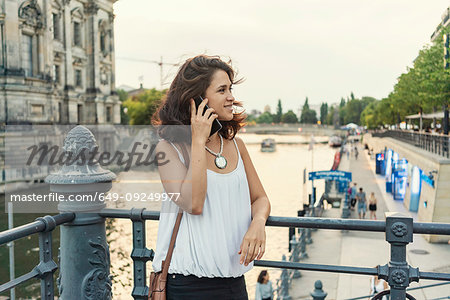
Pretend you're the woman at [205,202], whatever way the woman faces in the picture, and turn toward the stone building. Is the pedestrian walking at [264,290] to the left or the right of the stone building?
right

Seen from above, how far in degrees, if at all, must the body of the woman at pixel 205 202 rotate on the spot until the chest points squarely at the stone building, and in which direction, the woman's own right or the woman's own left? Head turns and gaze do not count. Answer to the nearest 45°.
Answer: approximately 135° to the woman's own left

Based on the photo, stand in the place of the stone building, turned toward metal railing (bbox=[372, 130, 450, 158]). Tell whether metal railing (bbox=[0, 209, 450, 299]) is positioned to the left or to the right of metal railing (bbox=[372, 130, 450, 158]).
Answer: right

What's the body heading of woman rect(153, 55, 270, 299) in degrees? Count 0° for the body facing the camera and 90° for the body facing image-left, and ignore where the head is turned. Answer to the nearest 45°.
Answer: approximately 315°

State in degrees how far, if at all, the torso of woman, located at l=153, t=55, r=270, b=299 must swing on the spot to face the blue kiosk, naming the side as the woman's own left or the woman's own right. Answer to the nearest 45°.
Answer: approximately 90° to the woman's own left

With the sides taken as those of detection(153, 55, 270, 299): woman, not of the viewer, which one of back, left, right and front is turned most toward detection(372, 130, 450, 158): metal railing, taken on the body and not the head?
left

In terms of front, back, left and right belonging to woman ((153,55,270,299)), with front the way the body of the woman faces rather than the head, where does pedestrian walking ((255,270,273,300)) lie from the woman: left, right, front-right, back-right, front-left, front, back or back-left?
back-left
